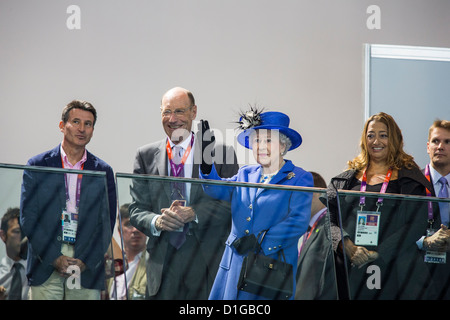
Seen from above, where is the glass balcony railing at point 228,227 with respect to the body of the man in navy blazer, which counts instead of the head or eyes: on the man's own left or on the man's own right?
on the man's own left

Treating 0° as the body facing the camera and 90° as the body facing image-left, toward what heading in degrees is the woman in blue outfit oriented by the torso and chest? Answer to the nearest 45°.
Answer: approximately 45°

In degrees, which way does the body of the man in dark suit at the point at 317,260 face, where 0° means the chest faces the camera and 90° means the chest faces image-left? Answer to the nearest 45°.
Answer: approximately 45°
